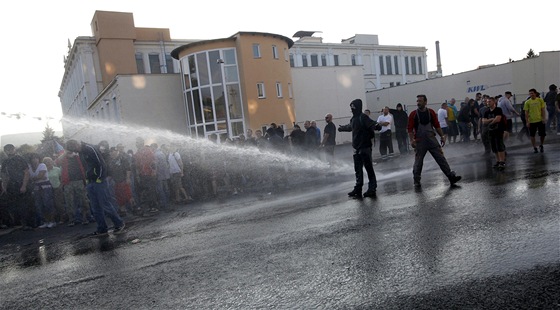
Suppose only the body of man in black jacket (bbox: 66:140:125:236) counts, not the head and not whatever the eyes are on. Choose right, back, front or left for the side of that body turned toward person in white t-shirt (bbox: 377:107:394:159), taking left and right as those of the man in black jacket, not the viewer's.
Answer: back

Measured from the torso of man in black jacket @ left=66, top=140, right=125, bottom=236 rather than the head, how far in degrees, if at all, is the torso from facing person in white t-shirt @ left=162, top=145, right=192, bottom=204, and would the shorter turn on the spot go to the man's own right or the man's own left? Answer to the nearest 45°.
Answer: approximately 135° to the man's own right

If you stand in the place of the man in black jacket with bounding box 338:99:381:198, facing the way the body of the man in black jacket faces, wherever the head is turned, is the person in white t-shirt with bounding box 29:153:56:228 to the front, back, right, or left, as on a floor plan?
front

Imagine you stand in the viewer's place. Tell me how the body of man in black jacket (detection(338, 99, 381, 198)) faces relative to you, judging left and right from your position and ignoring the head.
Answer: facing to the left of the viewer

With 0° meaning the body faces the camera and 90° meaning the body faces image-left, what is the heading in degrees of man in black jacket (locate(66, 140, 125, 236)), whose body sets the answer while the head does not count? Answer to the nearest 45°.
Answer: approximately 90°

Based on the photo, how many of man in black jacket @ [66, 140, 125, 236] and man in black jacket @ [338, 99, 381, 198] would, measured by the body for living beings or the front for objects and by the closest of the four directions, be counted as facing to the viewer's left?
2

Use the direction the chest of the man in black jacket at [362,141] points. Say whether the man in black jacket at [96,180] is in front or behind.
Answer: in front

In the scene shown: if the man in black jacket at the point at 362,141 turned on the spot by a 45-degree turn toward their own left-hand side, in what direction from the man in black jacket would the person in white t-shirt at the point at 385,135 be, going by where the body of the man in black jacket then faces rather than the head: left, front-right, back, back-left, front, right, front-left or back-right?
back-right

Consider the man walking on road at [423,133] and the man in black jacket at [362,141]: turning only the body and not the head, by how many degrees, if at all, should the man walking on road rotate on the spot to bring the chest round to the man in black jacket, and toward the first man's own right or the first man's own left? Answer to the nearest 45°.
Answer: approximately 45° to the first man's own right
